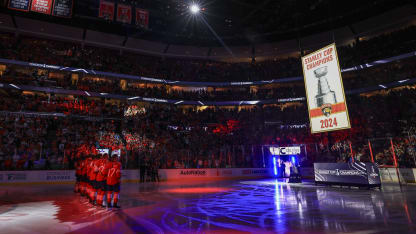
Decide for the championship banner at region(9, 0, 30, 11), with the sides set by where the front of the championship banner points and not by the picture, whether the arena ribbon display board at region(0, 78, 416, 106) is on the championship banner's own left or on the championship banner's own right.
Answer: on the championship banner's own left

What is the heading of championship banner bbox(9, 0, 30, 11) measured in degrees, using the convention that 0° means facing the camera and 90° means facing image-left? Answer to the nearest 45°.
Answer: approximately 0°

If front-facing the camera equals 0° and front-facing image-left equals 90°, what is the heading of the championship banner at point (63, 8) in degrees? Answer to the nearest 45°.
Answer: approximately 0°

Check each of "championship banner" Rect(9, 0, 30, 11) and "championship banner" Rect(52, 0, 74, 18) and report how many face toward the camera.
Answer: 2

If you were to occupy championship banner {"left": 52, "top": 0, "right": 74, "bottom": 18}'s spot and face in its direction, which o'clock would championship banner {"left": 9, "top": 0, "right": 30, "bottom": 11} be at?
championship banner {"left": 9, "top": 0, "right": 30, "bottom": 11} is roughly at 3 o'clock from championship banner {"left": 52, "top": 0, "right": 74, "bottom": 18}.

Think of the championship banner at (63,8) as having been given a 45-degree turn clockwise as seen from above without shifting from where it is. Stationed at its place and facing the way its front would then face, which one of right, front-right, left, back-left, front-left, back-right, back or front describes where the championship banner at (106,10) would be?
back-left
